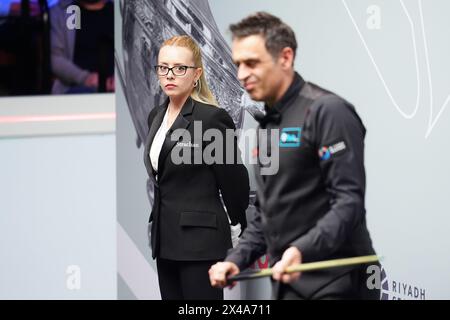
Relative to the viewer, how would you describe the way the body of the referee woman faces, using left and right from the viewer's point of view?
facing the viewer and to the left of the viewer
